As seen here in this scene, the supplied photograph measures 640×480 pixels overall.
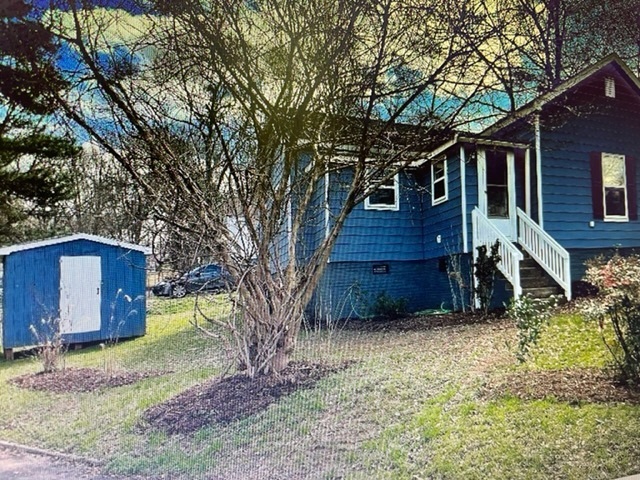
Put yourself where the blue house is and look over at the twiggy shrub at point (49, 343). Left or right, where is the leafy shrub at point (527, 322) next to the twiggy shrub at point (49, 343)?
left

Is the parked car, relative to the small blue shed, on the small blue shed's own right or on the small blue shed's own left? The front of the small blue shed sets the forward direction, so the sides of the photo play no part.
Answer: on the small blue shed's own left

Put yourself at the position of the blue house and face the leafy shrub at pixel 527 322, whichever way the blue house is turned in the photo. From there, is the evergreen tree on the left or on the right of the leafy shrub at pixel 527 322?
right

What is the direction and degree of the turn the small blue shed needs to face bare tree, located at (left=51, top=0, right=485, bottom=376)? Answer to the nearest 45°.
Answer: approximately 90° to its left

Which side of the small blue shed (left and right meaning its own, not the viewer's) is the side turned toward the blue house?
left

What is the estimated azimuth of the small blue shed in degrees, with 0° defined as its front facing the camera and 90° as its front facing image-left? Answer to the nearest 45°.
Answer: approximately 0°

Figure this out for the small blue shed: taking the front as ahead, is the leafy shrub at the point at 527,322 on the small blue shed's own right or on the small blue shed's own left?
on the small blue shed's own left

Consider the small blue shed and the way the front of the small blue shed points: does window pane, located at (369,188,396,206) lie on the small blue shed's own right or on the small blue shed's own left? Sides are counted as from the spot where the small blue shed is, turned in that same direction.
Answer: on the small blue shed's own left

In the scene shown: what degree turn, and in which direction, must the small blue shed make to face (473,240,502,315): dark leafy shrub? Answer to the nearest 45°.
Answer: approximately 90° to its left
